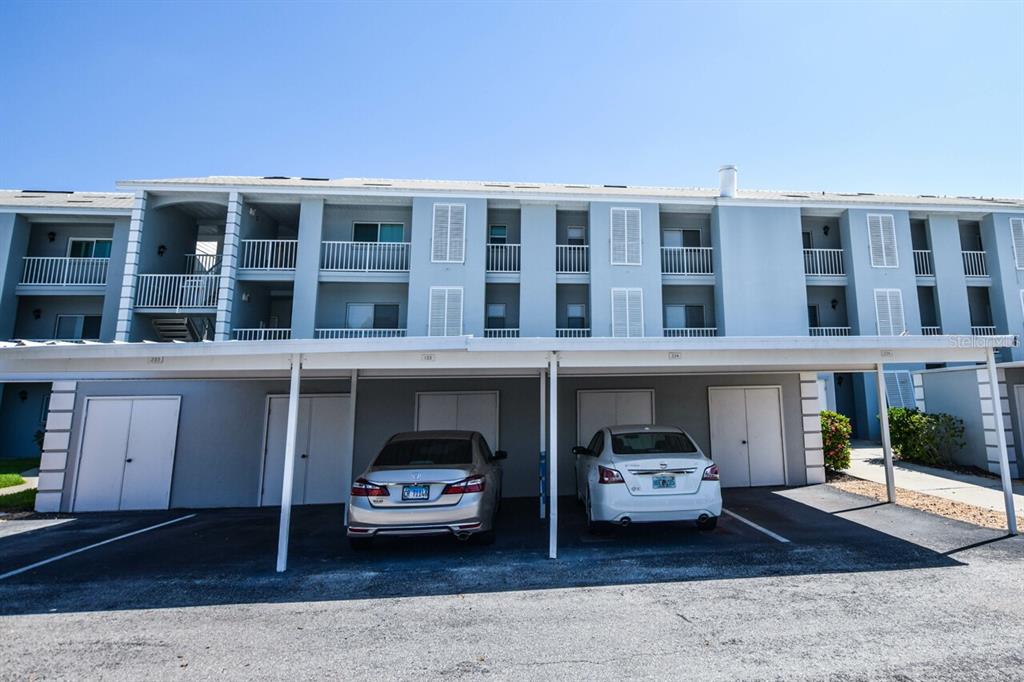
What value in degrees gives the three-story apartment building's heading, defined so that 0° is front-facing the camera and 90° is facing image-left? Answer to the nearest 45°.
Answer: approximately 0°

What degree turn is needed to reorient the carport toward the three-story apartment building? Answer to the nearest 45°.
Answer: approximately 180°

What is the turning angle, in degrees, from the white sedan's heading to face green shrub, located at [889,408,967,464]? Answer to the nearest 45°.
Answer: approximately 45° to its right

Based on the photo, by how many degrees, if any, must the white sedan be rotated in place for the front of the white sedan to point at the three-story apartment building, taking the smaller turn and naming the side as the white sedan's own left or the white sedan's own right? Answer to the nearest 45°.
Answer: approximately 45° to the white sedan's own left

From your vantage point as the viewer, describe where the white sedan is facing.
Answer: facing away from the viewer

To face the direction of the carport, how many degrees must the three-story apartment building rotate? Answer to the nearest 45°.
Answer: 0° — it already faces it

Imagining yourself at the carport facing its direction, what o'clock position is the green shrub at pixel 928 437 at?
The green shrub is roughly at 8 o'clock from the carport.

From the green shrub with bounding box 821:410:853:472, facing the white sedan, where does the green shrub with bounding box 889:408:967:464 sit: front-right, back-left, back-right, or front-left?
back-left

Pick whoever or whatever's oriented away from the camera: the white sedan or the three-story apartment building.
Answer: the white sedan

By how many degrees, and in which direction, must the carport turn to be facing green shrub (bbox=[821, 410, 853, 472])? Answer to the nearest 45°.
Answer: approximately 135° to its left
